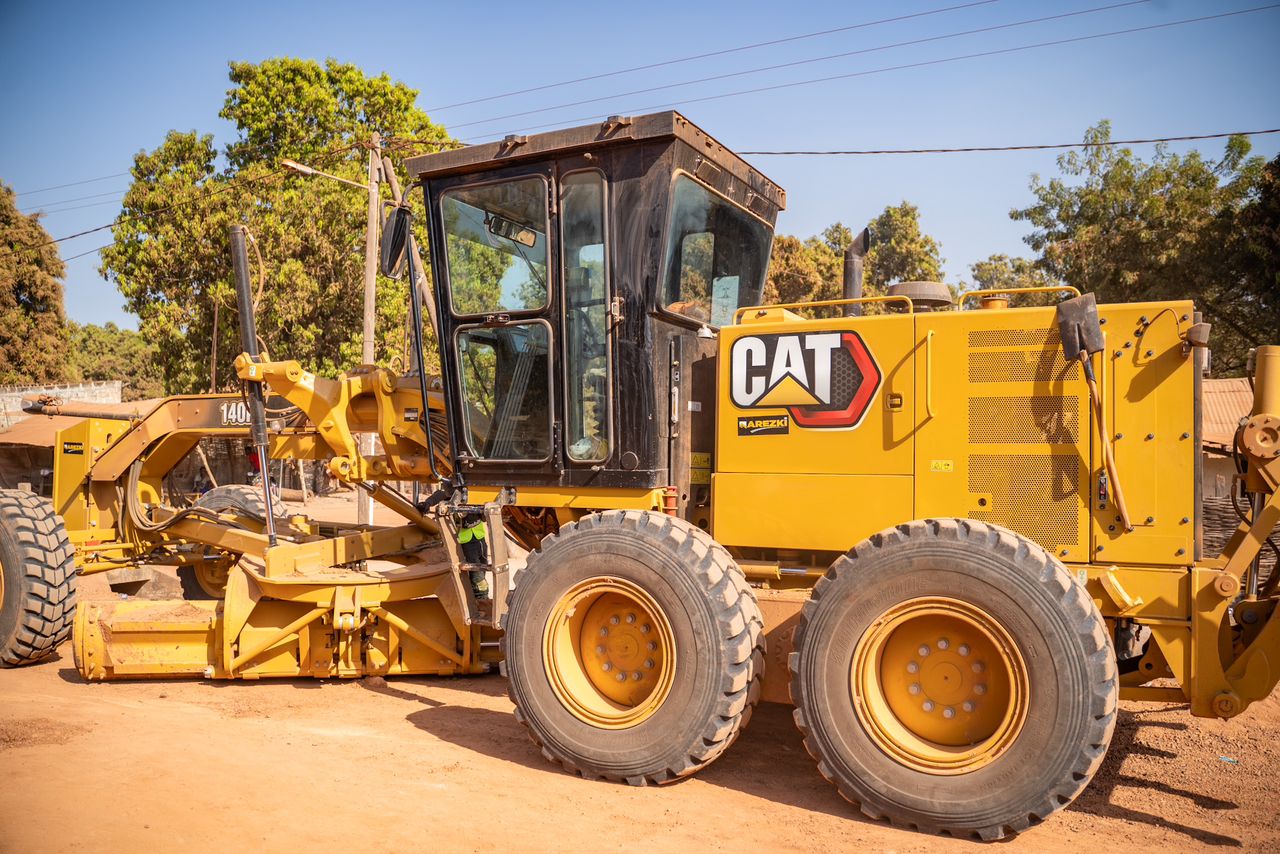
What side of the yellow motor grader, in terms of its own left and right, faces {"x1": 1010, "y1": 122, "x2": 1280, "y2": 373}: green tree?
right

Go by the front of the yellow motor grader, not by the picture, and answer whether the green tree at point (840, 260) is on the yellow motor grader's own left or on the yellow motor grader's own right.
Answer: on the yellow motor grader's own right

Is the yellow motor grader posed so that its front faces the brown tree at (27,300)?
yes

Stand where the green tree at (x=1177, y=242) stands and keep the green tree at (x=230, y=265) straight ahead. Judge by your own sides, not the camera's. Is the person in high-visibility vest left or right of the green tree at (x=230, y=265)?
left

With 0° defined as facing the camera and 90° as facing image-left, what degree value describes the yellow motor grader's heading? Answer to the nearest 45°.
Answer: approximately 135°

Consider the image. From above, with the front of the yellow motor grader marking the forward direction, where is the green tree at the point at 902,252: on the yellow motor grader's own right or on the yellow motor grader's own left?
on the yellow motor grader's own right

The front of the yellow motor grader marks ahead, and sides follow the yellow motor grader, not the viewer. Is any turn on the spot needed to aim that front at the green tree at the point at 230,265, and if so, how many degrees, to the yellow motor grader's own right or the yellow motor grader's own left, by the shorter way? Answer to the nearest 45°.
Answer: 0° — it already faces it

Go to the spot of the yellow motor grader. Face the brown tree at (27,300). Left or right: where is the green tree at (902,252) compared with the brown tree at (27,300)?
right
